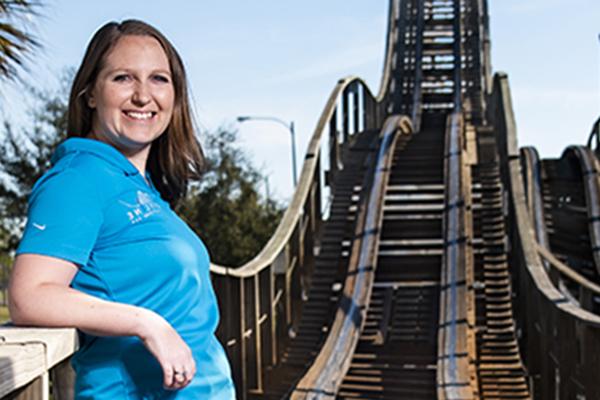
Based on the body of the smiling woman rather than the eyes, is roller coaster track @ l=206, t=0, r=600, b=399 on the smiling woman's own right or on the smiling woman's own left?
on the smiling woman's own left

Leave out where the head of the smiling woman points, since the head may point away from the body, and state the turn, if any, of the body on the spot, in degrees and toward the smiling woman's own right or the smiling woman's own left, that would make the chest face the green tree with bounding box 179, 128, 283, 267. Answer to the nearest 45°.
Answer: approximately 135° to the smiling woman's own left

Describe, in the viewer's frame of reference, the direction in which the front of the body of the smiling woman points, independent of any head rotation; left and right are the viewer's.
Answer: facing the viewer and to the right of the viewer
